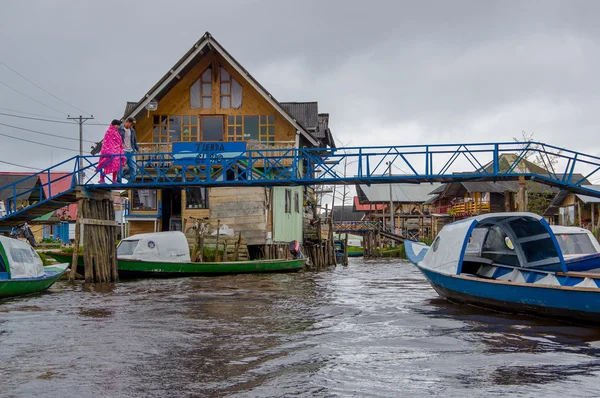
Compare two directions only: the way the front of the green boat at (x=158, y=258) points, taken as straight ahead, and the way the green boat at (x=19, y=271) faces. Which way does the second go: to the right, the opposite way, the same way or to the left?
the opposite way

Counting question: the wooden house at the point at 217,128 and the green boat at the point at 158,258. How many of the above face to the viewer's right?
0

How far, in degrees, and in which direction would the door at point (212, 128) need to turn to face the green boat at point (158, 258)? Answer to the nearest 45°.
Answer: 0° — it already faces it

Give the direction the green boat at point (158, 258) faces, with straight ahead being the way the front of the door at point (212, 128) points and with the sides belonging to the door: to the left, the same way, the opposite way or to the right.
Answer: to the right

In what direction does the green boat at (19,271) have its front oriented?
to the viewer's right

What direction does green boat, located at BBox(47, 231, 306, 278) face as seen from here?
to the viewer's left

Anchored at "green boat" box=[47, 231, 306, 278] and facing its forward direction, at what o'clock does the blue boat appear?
The blue boat is roughly at 8 o'clock from the green boat.

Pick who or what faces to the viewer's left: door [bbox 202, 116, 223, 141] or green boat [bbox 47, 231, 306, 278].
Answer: the green boat
